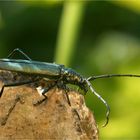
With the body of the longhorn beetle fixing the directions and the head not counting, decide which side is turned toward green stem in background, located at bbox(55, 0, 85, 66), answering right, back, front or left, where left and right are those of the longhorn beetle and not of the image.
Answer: left

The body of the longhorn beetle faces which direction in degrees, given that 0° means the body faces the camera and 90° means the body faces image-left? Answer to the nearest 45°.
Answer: approximately 270°

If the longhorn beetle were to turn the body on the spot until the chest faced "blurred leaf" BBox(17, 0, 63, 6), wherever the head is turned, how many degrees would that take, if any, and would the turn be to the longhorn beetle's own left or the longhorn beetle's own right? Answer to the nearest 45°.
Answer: approximately 90° to the longhorn beetle's own left
